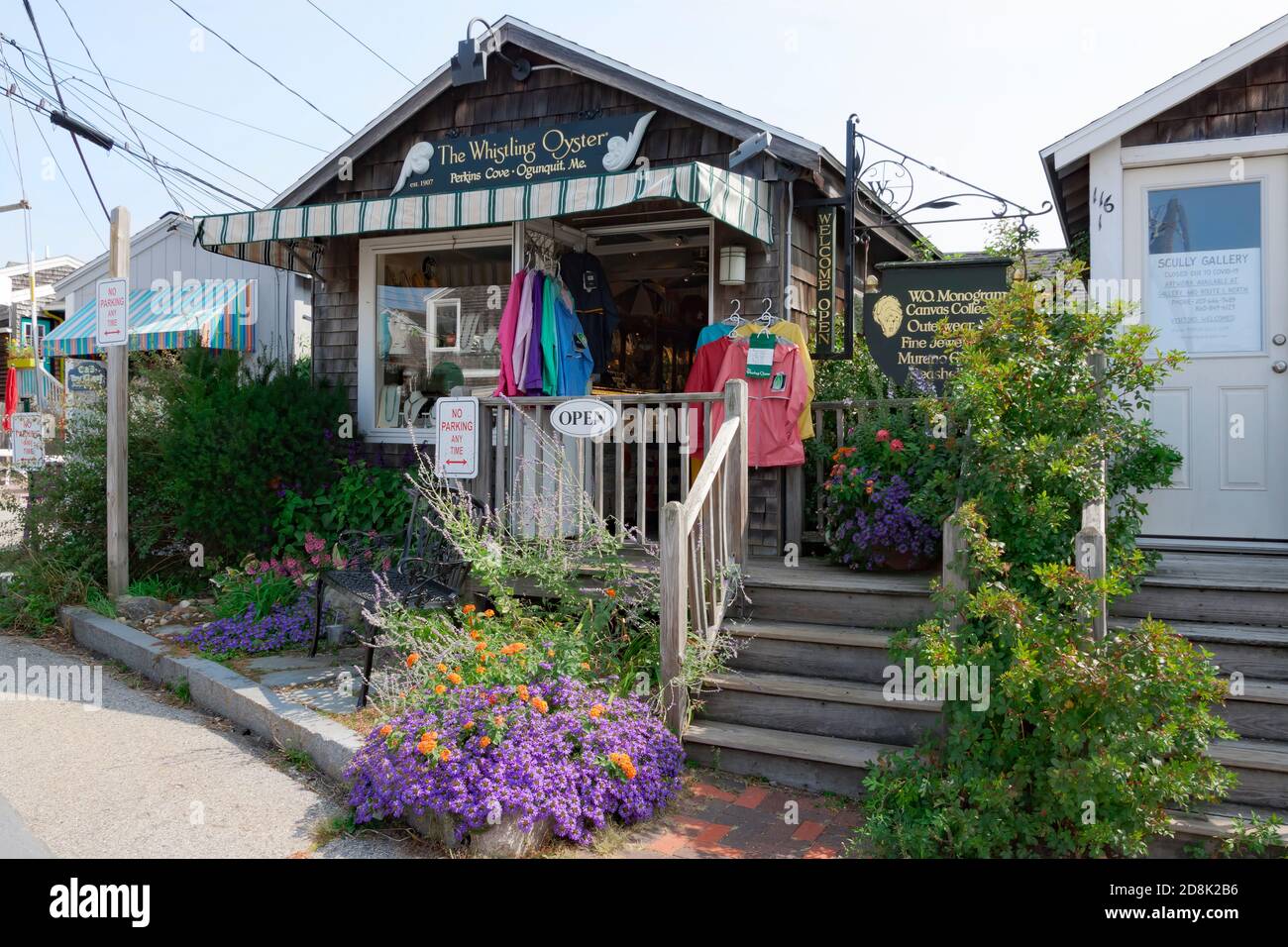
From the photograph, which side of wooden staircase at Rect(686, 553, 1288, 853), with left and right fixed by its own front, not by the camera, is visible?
front

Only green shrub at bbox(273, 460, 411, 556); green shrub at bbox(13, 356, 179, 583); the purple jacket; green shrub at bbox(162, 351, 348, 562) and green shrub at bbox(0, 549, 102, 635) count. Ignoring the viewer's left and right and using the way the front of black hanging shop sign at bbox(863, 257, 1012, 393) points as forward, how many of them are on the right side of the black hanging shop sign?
5

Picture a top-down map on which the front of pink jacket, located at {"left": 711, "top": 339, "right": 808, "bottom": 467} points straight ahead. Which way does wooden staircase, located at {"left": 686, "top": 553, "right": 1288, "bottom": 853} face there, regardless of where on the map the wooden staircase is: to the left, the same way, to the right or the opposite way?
the same way

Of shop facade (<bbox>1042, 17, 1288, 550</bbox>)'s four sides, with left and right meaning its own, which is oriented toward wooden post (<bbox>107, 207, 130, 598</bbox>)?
right

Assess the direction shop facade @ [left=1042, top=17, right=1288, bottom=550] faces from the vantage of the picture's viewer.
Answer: facing the viewer

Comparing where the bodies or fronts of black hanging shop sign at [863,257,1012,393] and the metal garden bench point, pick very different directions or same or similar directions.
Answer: same or similar directions

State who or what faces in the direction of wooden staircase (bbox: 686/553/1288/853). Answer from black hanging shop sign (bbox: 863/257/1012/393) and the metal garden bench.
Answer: the black hanging shop sign

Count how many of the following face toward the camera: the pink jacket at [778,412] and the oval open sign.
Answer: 2

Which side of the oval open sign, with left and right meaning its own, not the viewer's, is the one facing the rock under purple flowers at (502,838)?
front

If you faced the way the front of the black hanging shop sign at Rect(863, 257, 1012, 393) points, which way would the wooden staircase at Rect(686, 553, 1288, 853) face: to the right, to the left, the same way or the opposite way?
the same way

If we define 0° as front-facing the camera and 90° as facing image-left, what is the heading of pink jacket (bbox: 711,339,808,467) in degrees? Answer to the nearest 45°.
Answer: approximately 0°

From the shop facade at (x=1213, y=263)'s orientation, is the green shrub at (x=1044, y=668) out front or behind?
out front

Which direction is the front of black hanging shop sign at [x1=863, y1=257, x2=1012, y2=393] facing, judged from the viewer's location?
facing the viewer

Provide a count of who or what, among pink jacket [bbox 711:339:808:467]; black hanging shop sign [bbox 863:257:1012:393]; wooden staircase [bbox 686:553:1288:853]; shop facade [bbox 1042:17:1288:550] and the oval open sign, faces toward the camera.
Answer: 5

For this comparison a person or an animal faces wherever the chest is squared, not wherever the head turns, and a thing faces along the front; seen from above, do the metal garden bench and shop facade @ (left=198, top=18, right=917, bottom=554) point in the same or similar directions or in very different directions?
same or similar directions
